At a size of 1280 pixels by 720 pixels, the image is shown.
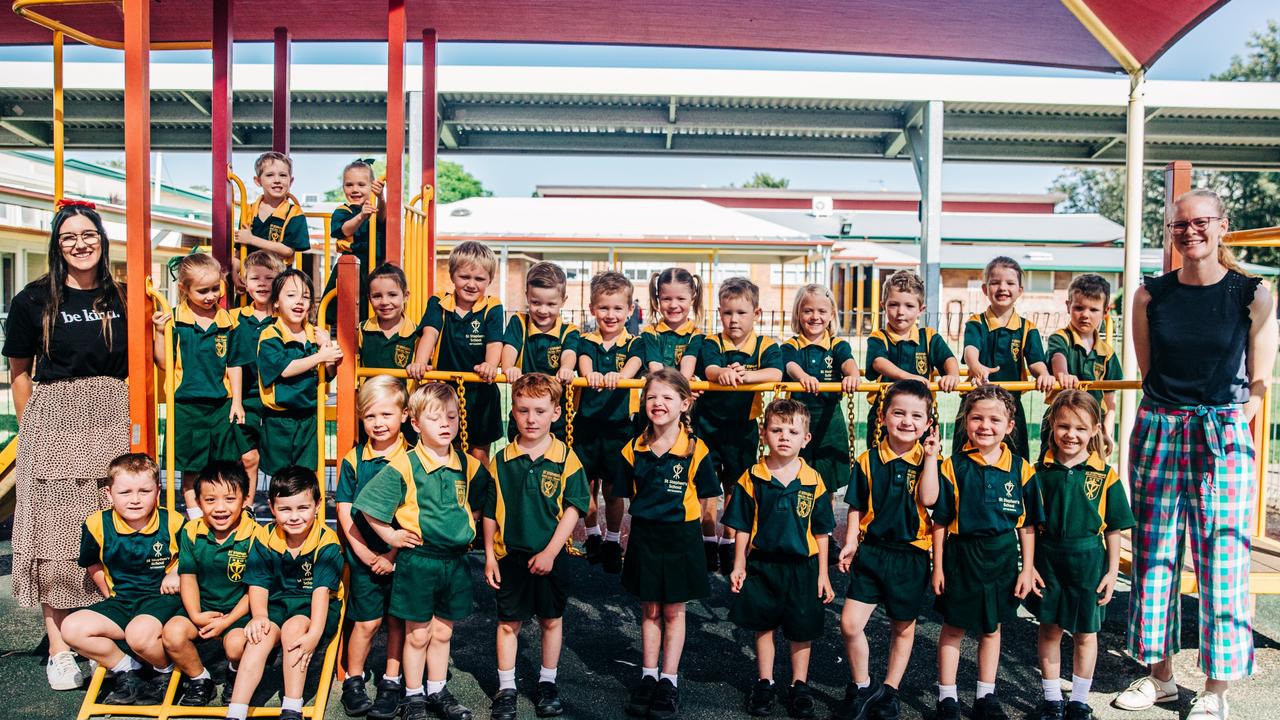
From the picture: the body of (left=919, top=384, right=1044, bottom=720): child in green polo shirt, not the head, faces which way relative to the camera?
toward the camera

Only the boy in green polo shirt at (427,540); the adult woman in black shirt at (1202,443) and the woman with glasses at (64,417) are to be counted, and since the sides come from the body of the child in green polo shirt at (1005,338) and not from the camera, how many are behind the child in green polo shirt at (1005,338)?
0

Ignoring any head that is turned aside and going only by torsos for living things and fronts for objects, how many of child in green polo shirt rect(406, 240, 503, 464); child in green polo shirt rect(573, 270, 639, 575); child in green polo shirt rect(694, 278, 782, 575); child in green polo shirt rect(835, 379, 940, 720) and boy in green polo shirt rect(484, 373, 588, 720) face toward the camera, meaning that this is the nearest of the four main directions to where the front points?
5

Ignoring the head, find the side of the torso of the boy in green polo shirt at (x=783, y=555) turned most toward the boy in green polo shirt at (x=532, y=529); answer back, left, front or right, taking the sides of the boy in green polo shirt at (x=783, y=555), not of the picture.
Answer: right

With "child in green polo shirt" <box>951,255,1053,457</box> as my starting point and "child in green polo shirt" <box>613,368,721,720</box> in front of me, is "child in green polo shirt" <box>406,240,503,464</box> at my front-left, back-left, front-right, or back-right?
front-right

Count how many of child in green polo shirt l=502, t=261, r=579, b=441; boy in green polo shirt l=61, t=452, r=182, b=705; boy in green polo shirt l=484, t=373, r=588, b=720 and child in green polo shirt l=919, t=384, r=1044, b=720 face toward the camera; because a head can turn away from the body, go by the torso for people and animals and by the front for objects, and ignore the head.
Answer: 4

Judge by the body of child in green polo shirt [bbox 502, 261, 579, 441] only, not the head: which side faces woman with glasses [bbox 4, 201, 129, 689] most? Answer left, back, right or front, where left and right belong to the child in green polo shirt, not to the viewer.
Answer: right

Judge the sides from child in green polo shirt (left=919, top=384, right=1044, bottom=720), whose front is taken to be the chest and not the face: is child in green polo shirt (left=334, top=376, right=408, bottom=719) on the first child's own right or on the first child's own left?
on the first child's own right

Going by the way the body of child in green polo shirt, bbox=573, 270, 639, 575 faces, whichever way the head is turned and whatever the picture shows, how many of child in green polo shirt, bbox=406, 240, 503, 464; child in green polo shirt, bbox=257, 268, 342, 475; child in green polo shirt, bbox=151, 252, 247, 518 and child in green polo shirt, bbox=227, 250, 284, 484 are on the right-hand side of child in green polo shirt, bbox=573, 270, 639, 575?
4

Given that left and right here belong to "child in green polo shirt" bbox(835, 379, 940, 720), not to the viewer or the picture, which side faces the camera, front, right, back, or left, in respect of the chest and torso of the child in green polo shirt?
front

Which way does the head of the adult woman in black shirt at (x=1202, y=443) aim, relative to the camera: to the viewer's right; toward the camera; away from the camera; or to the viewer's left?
toward the camera

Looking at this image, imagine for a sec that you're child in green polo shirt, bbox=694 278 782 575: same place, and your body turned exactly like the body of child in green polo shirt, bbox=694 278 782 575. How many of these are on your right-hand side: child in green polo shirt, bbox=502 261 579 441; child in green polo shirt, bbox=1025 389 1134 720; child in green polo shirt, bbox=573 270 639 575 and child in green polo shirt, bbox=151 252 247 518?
3

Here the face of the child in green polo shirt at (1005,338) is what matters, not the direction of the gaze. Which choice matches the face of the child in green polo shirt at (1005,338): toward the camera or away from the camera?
toward the camera

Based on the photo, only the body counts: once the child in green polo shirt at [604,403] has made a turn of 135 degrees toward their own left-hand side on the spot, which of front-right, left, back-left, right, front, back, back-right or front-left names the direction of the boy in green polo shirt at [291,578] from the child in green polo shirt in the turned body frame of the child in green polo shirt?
back

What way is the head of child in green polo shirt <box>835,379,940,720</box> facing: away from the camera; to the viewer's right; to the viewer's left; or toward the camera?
toward the camera

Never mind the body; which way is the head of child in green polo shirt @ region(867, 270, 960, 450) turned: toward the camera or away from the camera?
toward the camera

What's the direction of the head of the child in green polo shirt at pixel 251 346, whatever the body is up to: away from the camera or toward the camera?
toward the camera

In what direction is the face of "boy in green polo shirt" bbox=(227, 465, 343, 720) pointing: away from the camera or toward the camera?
toward the camera

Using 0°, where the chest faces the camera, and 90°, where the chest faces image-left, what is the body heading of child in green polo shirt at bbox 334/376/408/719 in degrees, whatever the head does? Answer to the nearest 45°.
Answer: approximately 315°
